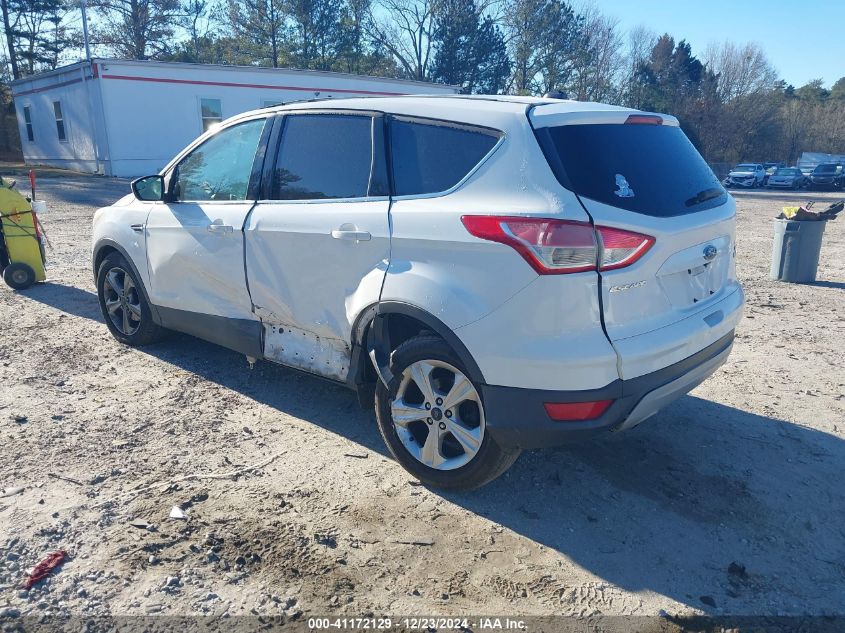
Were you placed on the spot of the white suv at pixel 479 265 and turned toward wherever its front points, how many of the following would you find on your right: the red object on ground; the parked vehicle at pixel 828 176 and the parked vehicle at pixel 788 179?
2

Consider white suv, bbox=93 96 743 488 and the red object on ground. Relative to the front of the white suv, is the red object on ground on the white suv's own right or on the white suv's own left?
on the white suv's own left

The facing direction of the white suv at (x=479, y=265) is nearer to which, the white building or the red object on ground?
the white building

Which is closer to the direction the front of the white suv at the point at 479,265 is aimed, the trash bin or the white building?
the white building

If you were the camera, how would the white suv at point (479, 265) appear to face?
facing away from the viewer and to the left of the viewer

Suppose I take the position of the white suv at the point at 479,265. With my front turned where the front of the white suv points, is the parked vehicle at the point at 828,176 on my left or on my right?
on my right

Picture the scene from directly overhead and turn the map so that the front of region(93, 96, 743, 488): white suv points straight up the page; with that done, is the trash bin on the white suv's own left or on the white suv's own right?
on the white suv's own right

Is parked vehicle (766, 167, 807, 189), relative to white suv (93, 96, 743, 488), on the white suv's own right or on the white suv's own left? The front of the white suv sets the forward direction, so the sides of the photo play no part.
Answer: on the white suv's own right

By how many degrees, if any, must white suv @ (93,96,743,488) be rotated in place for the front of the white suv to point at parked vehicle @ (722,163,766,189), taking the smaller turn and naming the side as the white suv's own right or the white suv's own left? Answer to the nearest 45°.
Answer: approximately 90° to the white suv's own right
